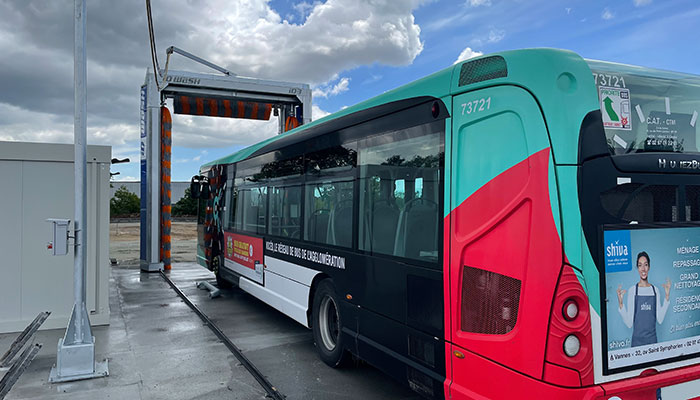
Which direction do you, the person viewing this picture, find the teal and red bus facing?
facing away from the viewer and to the left of the viewer

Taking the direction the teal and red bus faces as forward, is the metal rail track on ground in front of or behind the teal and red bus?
in front
